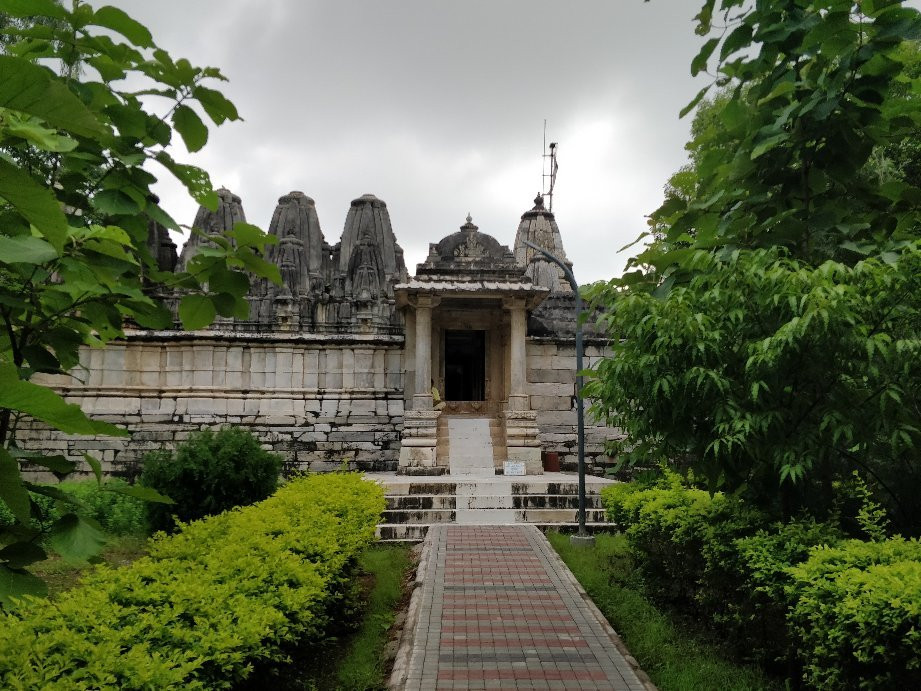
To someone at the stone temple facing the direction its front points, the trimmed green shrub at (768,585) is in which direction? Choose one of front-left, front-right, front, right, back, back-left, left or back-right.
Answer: front

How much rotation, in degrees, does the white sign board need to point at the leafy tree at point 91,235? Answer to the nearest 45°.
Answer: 0° — it already faces it

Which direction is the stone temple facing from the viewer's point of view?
toward the camera

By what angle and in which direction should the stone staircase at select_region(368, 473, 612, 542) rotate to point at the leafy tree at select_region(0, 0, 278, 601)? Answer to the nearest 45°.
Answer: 0° — it already faces it

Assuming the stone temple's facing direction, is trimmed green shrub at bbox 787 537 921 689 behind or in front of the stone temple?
in front

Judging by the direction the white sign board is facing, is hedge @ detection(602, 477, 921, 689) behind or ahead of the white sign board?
ahead

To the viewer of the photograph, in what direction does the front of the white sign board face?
facing the viewer

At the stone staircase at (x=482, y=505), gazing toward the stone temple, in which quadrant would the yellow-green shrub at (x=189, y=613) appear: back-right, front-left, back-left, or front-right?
back-left

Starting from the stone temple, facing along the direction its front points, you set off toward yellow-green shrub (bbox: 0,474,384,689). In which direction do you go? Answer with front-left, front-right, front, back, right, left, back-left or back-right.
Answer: front

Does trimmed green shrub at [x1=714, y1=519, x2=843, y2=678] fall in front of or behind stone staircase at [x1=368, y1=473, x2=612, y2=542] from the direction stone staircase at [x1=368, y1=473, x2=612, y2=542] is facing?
in front

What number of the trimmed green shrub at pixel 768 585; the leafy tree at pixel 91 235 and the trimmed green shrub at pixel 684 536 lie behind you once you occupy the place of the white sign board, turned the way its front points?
0

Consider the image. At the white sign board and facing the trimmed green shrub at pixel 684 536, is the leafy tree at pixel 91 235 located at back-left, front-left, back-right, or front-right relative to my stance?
front-right

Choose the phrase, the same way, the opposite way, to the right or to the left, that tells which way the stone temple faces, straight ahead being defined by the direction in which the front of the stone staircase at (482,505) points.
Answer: the same way

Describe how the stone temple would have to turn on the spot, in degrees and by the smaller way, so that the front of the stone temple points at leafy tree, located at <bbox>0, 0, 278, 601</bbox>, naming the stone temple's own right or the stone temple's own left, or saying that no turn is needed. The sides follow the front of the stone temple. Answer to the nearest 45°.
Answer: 0° — it already faces it

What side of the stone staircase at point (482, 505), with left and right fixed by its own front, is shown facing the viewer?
front

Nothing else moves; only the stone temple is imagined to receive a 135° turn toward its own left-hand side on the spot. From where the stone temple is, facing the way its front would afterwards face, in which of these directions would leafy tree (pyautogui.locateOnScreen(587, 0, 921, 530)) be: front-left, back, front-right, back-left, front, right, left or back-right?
back-right

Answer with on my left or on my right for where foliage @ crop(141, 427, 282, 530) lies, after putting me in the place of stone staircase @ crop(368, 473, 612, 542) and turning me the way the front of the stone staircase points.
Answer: on my right

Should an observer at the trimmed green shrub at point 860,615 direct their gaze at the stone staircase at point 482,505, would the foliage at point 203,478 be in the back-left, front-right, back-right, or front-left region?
front-left

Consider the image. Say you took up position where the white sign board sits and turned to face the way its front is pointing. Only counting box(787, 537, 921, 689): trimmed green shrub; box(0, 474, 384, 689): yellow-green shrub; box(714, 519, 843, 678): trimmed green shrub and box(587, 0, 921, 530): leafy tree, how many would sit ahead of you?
4
